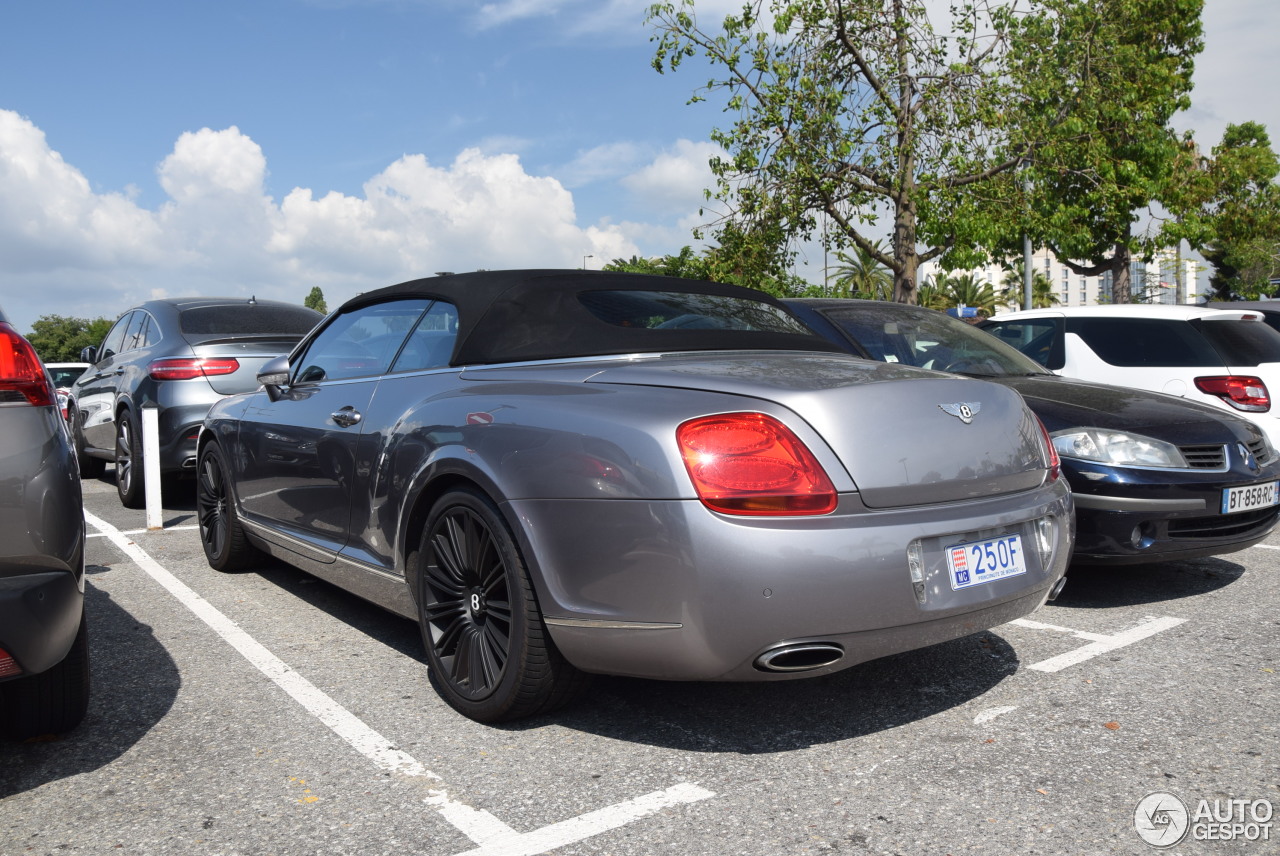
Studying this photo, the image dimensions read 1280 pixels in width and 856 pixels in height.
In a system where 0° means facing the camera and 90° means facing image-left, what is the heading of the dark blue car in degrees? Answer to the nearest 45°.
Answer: approximately 315°

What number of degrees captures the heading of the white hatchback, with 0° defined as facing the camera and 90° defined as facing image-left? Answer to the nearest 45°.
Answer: approximately 135°

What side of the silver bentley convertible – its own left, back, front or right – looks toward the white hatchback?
right

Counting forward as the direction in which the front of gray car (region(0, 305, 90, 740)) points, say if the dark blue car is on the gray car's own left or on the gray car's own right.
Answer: on the gray car's own right

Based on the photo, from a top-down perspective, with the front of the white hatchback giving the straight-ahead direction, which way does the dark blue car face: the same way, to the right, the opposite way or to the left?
the opposite way

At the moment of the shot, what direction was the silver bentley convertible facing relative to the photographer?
facing away from the viewer and to the left of the viewer

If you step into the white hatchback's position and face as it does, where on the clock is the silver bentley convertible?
The silver bentley convertible is roughly at 8 o'clock from the white hatchback.

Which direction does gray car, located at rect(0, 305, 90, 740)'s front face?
away from the camera

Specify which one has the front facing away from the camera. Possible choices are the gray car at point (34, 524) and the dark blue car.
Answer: the gray car

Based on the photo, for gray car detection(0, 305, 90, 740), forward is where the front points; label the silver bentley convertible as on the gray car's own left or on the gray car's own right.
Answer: on the gray car's own right

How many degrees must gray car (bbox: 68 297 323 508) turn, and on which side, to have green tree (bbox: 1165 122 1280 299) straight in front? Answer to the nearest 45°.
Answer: approximately 90° to its right

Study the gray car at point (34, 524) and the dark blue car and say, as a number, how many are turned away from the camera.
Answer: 1

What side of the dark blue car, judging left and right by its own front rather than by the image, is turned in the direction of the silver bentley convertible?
right

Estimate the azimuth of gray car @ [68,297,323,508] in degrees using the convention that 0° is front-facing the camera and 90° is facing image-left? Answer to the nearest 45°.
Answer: approximately 135°
